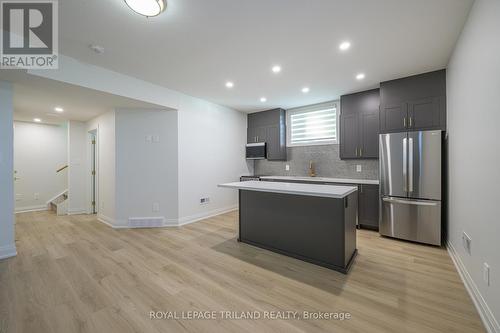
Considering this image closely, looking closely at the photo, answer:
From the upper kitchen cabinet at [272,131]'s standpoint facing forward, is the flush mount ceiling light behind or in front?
in front

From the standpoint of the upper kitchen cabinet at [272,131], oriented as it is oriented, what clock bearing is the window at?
The window is roughly at 8 o'clock from the upper kitchen cabinet.

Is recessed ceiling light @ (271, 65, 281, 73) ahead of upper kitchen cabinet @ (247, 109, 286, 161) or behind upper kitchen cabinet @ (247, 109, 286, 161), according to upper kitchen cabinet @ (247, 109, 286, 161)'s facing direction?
ahead

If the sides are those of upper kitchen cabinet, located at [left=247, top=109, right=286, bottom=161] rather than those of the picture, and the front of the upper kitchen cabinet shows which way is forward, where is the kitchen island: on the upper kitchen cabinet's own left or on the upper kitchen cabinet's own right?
on the upper kitchen cabinet's own left

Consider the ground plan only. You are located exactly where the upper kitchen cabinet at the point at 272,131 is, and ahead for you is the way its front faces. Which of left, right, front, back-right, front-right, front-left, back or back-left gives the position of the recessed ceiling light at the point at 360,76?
left

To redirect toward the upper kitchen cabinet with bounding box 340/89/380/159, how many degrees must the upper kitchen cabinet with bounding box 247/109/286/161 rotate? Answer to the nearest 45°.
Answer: approximately 90° to its left

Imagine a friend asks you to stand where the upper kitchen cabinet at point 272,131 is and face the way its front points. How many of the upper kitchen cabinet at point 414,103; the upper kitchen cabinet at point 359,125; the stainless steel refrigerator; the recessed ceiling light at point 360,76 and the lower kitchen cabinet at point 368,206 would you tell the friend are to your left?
5

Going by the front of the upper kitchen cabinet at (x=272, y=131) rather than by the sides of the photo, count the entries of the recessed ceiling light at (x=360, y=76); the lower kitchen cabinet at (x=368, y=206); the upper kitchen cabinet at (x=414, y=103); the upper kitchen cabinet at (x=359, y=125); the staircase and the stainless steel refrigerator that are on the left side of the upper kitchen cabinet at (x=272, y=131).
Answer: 5

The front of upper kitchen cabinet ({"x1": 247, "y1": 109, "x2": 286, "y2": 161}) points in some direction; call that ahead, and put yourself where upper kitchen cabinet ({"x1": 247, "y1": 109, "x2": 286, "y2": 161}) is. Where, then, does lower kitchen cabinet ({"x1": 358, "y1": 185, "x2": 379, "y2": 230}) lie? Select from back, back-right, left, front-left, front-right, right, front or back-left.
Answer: left

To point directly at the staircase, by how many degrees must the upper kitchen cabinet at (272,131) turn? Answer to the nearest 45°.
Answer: approximately 45° to its right

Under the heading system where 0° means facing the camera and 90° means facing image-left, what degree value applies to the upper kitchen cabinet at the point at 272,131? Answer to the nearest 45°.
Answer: approximately 45°
